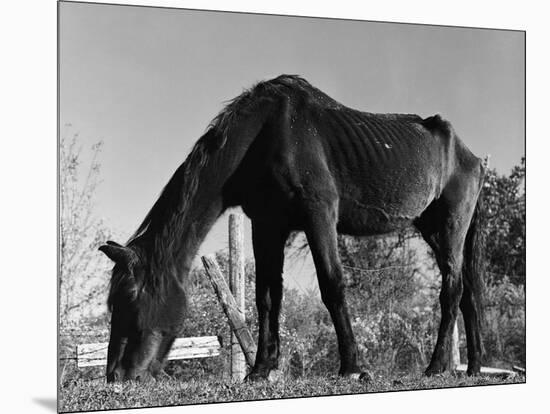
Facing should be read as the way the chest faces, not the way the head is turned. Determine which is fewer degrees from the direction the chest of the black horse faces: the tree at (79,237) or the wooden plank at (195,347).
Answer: the tree

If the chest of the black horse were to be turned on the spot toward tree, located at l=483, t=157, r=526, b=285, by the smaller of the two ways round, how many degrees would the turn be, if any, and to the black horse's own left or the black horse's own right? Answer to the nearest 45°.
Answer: approximately 180°

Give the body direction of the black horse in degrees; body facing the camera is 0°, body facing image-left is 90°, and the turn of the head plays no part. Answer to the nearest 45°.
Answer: approximately 45°

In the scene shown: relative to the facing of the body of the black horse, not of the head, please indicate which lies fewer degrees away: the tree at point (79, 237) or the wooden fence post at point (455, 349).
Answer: the tree

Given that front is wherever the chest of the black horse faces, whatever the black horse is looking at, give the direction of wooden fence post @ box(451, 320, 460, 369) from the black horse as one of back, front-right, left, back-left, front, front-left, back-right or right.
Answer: back

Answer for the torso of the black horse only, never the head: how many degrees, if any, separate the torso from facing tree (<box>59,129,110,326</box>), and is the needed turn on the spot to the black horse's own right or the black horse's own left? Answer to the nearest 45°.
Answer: approximately 45° to the black horse's own right
